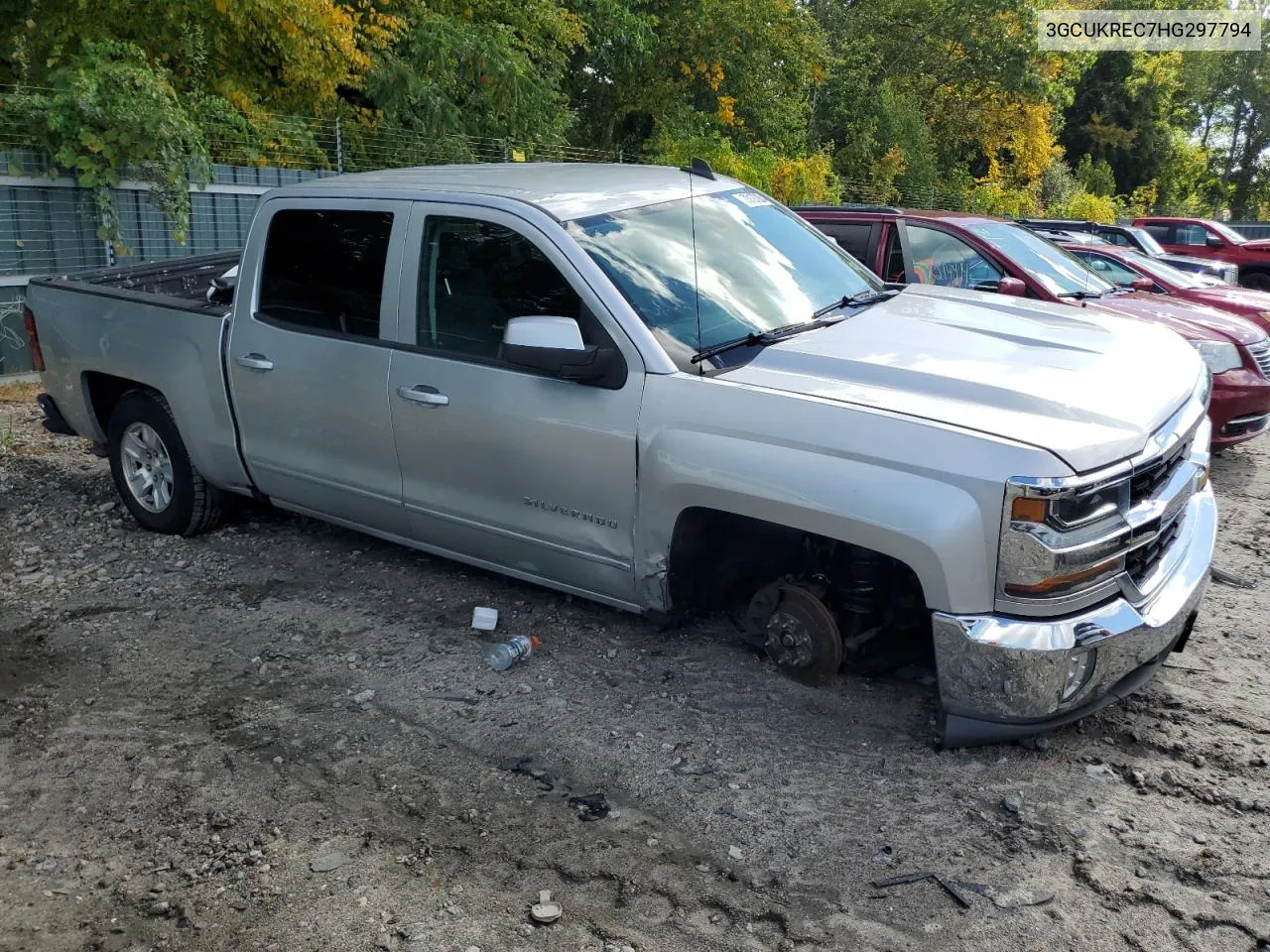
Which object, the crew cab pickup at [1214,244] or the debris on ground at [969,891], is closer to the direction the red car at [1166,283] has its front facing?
the debris on ground

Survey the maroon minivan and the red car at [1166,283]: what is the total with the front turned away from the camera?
0

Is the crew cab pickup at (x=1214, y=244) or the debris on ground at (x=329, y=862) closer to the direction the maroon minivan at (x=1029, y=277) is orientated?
the debris on ground

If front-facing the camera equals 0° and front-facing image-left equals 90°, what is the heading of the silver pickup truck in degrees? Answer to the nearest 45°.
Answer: approximately 315°

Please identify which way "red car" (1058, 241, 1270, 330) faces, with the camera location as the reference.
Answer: facing the viewer and to the right of the viewer

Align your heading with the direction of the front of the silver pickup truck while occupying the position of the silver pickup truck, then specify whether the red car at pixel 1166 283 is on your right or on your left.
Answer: on your left

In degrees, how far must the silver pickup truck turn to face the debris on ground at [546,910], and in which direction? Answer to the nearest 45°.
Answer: approximately 45° to its right

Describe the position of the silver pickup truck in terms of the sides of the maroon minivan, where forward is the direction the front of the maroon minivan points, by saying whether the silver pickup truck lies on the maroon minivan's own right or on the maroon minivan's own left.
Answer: on the maroon minivan's own right

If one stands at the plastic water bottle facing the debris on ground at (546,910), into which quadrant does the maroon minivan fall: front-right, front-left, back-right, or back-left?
back-left

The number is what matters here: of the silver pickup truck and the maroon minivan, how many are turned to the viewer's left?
0
